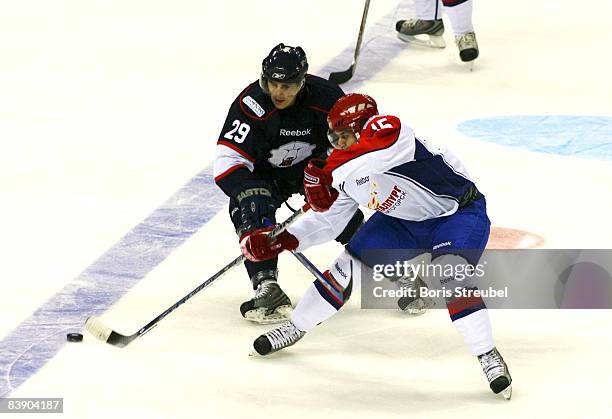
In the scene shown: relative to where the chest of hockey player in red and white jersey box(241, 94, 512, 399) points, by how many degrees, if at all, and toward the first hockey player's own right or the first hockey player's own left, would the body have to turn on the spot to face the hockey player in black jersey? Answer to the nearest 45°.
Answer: approximately 90° to the first hockey player's own right

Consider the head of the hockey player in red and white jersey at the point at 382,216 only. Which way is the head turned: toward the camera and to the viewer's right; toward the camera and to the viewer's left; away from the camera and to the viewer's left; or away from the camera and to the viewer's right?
toward the camera and to the viewer's left

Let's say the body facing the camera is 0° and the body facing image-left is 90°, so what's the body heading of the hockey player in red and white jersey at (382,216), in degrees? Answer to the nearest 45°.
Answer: approximately 45°
